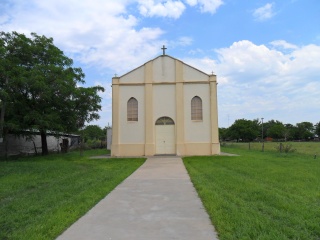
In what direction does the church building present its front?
toward the camera

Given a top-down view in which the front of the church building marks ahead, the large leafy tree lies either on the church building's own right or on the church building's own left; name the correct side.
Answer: on the church building's own right
